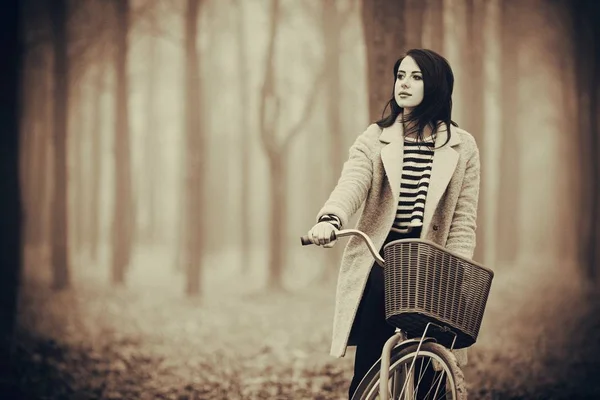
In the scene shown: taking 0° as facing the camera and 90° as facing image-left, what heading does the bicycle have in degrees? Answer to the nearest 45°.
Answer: approximately 315°

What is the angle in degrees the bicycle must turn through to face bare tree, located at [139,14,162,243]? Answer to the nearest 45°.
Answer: approximately 180°

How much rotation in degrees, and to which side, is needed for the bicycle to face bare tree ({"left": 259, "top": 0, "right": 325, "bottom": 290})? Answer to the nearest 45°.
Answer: approximately 135° to its left

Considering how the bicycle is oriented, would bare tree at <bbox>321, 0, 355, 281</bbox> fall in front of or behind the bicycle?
behind

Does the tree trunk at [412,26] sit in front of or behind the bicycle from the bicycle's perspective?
behind
